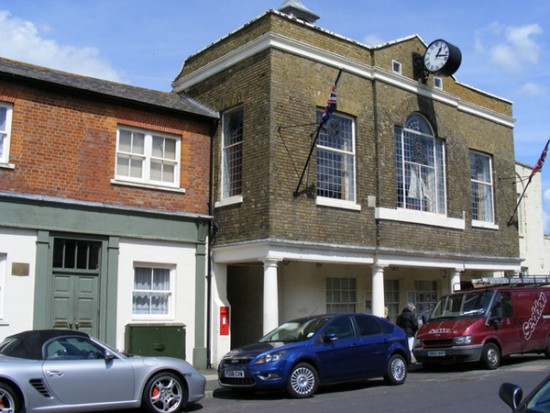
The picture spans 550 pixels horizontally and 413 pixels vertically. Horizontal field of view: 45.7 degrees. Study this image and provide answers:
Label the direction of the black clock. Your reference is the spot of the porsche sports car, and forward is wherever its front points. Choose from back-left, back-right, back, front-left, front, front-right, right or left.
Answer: front-left

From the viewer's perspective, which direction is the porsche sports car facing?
to the viewer's right

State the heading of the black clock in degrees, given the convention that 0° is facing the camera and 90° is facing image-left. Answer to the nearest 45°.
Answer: approximately 45°

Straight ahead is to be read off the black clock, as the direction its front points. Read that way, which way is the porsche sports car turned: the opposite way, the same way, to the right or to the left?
the opposite way

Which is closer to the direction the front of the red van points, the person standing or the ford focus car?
the ford focus car

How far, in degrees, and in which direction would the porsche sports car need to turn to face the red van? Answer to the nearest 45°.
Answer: approximately 45° to its left

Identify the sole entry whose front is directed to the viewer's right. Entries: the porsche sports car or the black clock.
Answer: the porsche sports car

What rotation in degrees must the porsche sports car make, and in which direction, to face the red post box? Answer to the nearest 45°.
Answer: approximately 45° to its left

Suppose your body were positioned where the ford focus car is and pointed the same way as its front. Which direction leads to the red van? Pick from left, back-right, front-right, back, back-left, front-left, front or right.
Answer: back

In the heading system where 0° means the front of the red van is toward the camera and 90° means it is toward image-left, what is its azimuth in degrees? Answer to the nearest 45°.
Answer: approximately 45°

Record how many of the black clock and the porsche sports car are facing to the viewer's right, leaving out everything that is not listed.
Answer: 1
